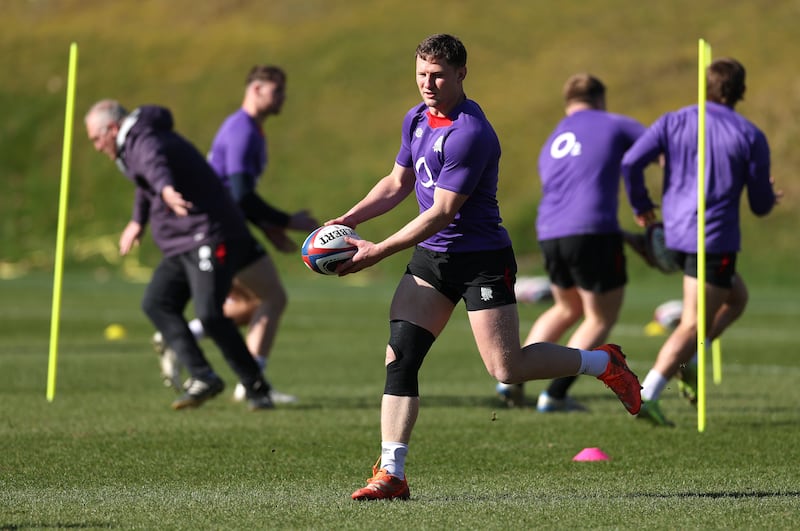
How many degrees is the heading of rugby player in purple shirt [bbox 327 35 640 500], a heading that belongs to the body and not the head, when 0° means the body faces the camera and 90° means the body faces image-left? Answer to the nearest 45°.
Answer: approximately 45°

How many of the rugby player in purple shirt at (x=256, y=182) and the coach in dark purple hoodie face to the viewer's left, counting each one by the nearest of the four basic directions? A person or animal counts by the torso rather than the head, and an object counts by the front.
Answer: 1

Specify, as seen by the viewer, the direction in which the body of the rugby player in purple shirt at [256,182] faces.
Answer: to the viewer's right

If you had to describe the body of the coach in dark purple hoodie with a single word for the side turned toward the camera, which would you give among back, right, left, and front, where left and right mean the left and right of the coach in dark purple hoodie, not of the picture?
left

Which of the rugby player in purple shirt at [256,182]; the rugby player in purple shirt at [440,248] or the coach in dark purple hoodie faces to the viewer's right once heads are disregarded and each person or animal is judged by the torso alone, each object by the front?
the rugby player in purple shirt at [256,182]

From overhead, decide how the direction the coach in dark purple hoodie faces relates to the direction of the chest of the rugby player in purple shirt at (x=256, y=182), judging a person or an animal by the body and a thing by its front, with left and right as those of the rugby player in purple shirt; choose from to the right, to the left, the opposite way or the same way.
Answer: the opposite way
